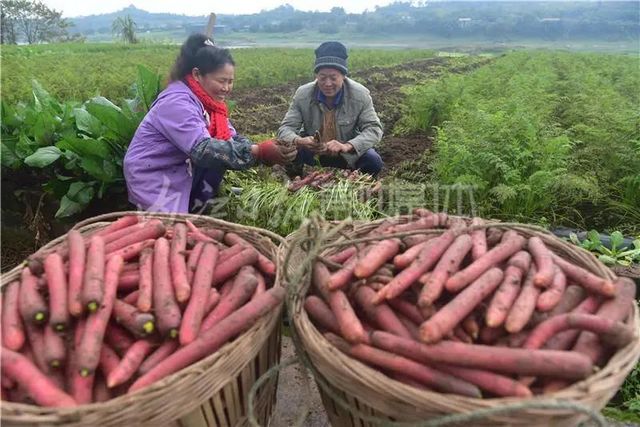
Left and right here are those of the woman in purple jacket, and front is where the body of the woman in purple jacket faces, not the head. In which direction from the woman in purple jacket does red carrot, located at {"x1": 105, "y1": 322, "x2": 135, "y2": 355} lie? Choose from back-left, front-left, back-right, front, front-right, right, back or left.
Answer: right

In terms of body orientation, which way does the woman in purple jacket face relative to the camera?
to the viewer's right

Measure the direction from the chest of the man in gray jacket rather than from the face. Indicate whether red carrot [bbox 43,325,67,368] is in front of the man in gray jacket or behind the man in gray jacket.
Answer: in front

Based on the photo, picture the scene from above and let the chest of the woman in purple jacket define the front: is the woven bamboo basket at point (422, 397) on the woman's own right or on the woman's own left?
on the woman's own right

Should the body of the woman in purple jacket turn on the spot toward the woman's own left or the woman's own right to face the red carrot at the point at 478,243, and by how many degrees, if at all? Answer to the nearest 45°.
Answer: approximately 45° to the woman's own right

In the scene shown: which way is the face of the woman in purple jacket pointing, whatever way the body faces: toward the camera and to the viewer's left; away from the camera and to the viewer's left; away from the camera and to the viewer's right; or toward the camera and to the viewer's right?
toward the camera and to the viewer's right

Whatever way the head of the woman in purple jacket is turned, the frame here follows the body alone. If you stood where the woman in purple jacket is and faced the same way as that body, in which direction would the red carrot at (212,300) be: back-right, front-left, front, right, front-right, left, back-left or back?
right

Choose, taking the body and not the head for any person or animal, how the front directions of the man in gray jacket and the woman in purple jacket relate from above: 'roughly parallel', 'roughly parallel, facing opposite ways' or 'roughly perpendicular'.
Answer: roughly perpendicular

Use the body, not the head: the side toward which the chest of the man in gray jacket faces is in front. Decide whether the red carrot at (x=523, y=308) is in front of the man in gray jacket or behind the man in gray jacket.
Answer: in front

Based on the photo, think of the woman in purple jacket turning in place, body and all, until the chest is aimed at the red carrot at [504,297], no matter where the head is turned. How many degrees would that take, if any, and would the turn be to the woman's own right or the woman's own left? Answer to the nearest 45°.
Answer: approximately 45° to the woman's own right

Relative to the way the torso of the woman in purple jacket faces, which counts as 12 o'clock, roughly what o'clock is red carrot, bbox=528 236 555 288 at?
The red carrot is roughly at 2 o'clock from the woman in purple jacket.

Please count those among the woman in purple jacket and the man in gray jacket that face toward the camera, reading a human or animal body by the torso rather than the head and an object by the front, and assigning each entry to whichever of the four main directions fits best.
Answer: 1

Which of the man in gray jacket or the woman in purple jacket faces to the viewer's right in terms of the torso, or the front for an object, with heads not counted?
the woman in purple jacket

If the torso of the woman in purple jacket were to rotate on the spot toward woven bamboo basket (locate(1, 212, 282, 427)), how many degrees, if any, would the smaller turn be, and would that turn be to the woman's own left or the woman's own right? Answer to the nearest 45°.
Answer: approximately 90° to the woman's own right

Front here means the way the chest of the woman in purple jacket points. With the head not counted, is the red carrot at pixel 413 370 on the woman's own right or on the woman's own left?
on the woman's own right

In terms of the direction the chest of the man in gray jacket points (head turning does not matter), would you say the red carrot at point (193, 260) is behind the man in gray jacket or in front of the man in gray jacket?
in front

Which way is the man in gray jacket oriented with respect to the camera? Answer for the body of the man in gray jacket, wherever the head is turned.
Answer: toward the camera
